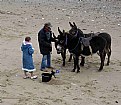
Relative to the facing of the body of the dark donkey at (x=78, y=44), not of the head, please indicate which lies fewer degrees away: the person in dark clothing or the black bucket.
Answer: the person in dark clothing

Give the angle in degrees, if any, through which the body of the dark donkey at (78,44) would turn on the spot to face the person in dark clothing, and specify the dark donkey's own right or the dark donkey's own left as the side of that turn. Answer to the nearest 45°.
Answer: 0° — it already faces them

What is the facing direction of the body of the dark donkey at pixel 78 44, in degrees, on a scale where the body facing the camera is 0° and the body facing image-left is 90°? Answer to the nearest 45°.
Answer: approximately 90°

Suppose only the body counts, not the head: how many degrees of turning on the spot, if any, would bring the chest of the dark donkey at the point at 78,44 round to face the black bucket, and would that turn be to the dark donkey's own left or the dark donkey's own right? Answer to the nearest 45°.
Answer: approximately 45° to the dark donkey's own left

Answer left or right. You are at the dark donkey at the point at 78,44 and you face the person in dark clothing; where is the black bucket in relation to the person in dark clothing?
left
